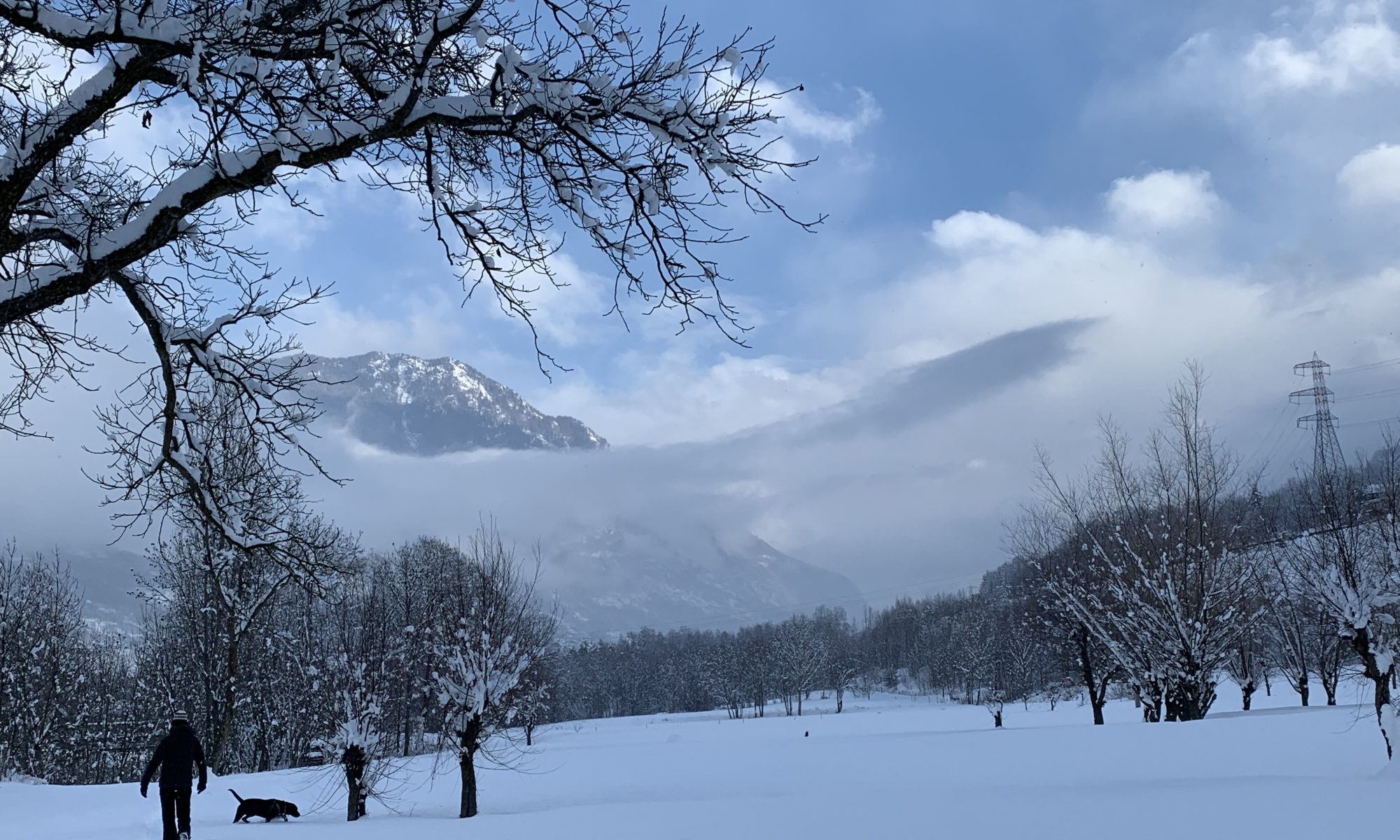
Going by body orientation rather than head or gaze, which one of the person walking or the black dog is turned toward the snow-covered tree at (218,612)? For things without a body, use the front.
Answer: the person walking

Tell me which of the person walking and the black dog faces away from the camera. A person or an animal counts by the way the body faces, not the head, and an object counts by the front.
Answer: the person walking

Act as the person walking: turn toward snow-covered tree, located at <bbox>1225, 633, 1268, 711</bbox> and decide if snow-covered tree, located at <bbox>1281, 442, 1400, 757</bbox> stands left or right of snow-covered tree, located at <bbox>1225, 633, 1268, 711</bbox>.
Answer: right

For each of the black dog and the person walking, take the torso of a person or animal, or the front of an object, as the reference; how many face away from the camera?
1

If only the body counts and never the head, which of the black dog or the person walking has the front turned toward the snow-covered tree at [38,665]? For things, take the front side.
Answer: the person walking

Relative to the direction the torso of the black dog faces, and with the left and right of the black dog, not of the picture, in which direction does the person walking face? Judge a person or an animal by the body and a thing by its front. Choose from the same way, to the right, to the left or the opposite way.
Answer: to the left

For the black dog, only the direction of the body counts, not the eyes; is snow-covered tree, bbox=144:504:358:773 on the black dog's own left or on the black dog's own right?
on the black dog's own left

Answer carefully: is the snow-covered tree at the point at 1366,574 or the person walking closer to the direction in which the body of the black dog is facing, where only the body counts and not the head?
the snow-covered tree

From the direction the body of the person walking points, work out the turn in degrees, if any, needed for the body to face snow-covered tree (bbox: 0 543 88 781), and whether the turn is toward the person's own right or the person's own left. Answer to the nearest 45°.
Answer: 0° — they already face it

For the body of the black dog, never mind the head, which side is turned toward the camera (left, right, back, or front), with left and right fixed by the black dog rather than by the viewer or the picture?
right

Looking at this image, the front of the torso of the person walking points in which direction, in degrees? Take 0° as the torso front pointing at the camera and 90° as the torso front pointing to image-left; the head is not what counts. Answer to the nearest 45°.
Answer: approximately 180°

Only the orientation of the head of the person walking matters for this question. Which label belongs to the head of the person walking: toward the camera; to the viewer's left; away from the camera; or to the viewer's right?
away from the camera
